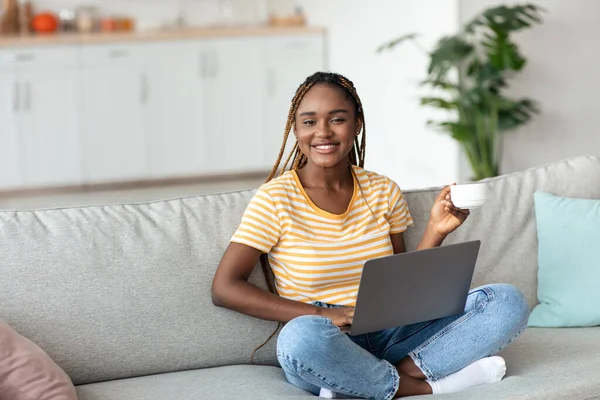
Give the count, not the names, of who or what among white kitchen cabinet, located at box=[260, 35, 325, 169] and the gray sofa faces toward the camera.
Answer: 2

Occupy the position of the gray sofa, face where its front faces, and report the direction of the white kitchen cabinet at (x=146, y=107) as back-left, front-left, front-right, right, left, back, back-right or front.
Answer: back

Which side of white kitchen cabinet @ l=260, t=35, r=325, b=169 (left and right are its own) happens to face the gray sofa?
front

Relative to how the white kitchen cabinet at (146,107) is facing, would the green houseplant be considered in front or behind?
in front

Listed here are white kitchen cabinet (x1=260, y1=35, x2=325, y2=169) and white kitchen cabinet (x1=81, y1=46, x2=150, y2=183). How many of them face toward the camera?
2

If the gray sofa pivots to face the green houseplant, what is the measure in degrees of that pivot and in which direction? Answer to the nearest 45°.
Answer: approximately 135° to its left

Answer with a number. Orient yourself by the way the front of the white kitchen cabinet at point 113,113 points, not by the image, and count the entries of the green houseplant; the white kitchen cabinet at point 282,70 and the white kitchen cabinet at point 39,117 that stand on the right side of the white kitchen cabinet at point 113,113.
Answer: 1

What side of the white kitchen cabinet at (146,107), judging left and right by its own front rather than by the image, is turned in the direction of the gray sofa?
front

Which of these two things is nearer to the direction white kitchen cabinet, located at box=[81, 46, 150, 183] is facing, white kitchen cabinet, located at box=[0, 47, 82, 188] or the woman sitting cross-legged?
the woman sitting cross-legged
